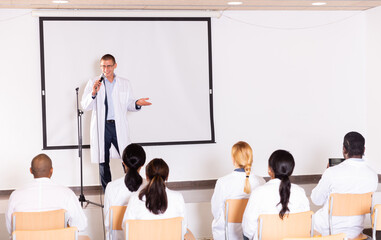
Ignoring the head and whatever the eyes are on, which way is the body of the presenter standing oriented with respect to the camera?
toward the camera

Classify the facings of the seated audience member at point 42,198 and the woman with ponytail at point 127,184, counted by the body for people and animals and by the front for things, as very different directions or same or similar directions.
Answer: same or similar directions

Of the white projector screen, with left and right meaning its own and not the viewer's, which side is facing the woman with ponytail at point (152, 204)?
front

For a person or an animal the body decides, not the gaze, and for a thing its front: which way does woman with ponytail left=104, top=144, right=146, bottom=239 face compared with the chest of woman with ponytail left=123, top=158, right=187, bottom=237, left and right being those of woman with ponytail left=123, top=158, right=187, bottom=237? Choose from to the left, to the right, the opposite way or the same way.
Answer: the same way

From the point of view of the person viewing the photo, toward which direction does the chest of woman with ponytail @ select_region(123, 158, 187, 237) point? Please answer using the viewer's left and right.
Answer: facing away from the viewer

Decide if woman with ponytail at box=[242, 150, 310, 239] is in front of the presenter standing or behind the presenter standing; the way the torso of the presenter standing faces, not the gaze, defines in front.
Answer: in front

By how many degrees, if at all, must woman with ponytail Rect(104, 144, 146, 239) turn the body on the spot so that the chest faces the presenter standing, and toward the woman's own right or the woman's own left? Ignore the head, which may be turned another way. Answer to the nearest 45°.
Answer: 0° — they already face them

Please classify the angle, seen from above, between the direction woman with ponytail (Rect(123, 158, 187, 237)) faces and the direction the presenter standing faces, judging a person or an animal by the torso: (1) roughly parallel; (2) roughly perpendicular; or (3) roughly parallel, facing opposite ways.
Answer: roughly parallel, facing opposite ways

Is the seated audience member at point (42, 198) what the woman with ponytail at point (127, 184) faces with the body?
no

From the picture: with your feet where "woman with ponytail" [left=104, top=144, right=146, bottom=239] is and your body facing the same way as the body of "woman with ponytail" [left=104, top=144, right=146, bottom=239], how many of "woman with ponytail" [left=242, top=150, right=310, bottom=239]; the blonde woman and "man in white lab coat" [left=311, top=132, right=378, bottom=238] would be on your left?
0

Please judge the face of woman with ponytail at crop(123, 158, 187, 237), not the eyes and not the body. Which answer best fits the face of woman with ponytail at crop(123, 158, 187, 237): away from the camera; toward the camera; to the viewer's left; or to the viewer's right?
away from the camera

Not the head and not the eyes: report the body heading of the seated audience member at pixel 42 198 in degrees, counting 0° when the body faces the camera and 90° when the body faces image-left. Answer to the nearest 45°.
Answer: approximately 180°

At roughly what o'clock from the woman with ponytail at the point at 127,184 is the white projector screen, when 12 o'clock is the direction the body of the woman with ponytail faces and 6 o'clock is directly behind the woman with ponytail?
The white projector screen is roughly at 12 o'clock from the woman with ponytail.

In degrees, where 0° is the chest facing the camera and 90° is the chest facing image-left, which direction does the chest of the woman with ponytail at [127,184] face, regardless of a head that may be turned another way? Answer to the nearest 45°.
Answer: approximately 180°

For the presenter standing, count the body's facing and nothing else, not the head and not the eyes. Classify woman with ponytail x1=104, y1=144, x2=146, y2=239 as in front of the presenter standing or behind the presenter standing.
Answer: in front
